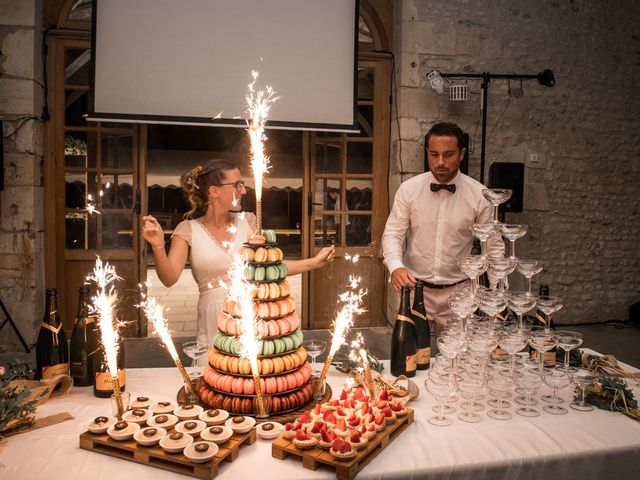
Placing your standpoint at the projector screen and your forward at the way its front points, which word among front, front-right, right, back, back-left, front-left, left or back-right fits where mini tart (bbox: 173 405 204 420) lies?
front

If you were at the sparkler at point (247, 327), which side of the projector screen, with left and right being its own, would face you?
front

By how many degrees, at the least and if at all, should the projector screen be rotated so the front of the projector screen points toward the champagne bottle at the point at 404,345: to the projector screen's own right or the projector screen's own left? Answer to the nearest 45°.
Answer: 0° — it already faces it

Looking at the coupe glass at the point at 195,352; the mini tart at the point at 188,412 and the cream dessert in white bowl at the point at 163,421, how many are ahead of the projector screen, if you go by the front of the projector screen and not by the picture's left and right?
3

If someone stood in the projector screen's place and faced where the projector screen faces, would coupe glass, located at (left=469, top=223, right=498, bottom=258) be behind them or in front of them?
in front

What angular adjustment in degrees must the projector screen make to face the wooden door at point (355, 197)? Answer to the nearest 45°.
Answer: approximately 90° to its left

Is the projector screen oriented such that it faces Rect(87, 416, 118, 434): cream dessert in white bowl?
yes

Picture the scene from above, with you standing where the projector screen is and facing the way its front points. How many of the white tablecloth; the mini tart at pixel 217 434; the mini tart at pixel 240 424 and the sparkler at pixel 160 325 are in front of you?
4

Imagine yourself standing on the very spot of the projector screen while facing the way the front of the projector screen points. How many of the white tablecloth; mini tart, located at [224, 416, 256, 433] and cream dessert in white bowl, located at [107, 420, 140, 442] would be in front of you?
3

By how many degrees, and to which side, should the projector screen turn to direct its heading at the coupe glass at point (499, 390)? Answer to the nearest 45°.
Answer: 0° — it already faces it

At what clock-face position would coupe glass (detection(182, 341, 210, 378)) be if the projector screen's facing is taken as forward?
The coupe glass is roughly at 12 o'clock from the projector screen.

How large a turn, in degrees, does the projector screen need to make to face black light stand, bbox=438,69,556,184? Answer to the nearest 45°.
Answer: approximately 90° to its left

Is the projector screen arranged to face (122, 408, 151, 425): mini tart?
yes

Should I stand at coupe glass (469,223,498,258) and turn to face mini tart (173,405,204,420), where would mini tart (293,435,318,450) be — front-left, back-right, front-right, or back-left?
front-left

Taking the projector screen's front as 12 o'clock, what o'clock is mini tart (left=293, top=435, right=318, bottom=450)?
The mini tart is roughly at 12 o'clock from the projector screen.

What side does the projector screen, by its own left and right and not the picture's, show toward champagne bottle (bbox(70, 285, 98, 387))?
front

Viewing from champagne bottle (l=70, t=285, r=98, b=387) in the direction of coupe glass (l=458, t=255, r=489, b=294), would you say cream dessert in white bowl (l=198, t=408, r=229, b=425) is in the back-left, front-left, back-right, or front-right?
front-right

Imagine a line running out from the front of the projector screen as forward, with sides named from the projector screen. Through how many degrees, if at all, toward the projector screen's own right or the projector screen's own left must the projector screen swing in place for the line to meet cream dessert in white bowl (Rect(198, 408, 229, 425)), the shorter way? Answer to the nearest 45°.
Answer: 0° — it already faces it

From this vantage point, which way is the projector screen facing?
toward the camera

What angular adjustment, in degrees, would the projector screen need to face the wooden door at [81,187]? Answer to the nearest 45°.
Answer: approximately 90° to its right
